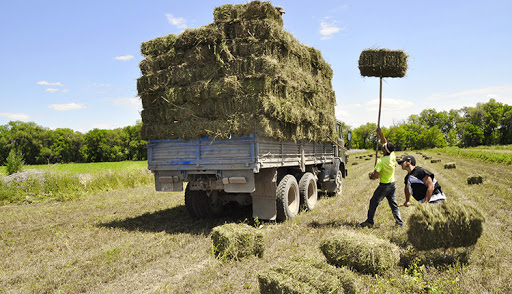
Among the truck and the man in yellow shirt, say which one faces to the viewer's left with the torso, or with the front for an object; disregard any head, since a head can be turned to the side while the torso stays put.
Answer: the man in yellow shirt

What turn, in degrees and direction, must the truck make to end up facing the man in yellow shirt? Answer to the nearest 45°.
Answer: approximately 45° to its right

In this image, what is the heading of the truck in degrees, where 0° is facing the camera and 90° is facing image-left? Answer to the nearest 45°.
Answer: approximately 225°

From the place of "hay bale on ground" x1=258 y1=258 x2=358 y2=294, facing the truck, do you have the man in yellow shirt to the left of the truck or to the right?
right

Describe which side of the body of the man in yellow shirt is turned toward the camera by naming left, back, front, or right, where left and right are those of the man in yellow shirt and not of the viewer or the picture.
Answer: left

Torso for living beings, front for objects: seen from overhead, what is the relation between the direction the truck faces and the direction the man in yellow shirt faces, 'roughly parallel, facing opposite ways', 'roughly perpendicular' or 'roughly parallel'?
roughly perpendicular

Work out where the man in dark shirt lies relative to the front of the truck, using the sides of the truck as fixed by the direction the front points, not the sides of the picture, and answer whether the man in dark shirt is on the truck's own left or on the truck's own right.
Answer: on the truck's own right

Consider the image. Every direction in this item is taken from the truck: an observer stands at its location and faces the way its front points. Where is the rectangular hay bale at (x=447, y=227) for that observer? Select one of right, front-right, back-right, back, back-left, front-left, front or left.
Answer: right

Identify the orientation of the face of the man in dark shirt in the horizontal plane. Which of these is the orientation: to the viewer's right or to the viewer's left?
to the viewer's left

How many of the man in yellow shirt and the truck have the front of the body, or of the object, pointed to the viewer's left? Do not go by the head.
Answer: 1

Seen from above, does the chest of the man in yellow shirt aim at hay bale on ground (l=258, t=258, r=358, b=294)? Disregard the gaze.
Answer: no

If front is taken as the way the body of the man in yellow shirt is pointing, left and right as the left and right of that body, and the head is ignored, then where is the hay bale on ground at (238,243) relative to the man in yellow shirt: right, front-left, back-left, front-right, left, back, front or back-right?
front-left

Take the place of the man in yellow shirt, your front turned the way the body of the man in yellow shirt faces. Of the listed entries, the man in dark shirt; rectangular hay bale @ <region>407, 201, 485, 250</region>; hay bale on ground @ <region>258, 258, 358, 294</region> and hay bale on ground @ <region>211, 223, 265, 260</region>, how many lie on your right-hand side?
0

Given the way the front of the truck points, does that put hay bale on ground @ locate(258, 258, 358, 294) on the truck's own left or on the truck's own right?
on the truck's own right

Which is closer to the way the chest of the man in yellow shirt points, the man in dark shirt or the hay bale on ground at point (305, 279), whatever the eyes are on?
the hay bale on ground
